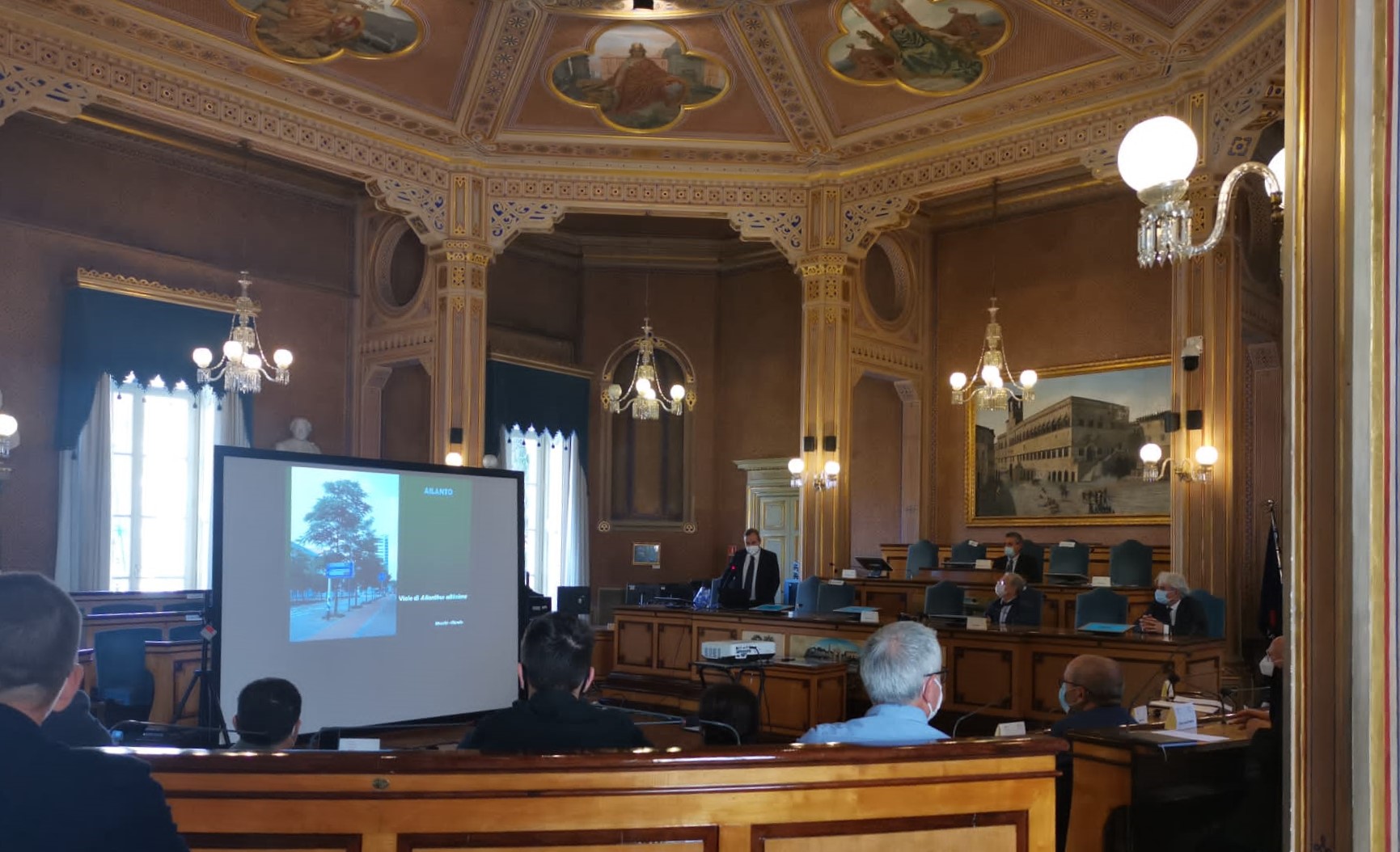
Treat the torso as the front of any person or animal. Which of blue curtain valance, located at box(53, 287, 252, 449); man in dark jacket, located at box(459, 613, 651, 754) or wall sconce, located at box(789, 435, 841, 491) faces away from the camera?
the man in dark jacket

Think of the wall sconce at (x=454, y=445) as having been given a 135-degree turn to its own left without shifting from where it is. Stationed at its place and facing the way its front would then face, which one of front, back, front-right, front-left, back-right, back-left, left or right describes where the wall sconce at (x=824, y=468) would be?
front-right

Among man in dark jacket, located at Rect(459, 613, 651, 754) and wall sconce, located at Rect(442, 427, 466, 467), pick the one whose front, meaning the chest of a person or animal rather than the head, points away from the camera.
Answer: the man in dark jacket

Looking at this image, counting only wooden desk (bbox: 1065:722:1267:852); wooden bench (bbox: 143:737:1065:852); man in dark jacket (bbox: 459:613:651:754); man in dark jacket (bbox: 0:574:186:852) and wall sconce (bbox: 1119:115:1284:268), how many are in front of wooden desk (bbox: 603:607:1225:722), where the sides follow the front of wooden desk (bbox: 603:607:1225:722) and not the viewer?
5

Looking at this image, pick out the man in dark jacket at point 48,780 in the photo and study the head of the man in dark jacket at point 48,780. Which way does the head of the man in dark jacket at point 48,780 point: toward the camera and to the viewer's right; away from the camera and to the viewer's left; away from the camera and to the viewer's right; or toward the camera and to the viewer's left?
away from the camera and to the viewer's right

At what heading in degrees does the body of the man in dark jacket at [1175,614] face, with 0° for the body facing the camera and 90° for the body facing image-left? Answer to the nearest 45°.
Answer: approximately 45°

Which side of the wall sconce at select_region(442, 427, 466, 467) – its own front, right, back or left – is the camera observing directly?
front

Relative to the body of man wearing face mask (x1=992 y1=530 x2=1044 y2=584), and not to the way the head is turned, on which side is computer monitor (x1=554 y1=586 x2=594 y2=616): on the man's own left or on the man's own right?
on the man's own right

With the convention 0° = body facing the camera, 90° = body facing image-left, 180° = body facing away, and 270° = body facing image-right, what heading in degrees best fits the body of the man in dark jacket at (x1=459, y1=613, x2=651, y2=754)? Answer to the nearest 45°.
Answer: approximately 180°

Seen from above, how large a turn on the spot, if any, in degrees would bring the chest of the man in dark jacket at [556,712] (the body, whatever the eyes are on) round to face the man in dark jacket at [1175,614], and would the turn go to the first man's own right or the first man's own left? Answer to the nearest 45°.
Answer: approximately 45° to the first man's own right

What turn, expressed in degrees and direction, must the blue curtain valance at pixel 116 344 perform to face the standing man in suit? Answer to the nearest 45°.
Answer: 0° — it already faces them

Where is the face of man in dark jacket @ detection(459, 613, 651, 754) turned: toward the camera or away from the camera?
away from the camera

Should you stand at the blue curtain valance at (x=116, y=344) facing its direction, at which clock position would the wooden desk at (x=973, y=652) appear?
The wooden desk is roughly at 12 o'clock from the blue curtain valance.

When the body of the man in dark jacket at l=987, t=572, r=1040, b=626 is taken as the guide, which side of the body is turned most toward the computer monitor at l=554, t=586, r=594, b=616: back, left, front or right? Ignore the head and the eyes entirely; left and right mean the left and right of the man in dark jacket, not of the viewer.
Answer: right

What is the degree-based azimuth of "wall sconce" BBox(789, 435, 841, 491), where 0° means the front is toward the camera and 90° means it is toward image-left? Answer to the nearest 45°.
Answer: approximately 0°

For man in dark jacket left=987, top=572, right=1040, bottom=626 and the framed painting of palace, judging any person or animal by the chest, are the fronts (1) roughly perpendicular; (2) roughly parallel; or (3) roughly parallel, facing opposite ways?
roughly parallel
